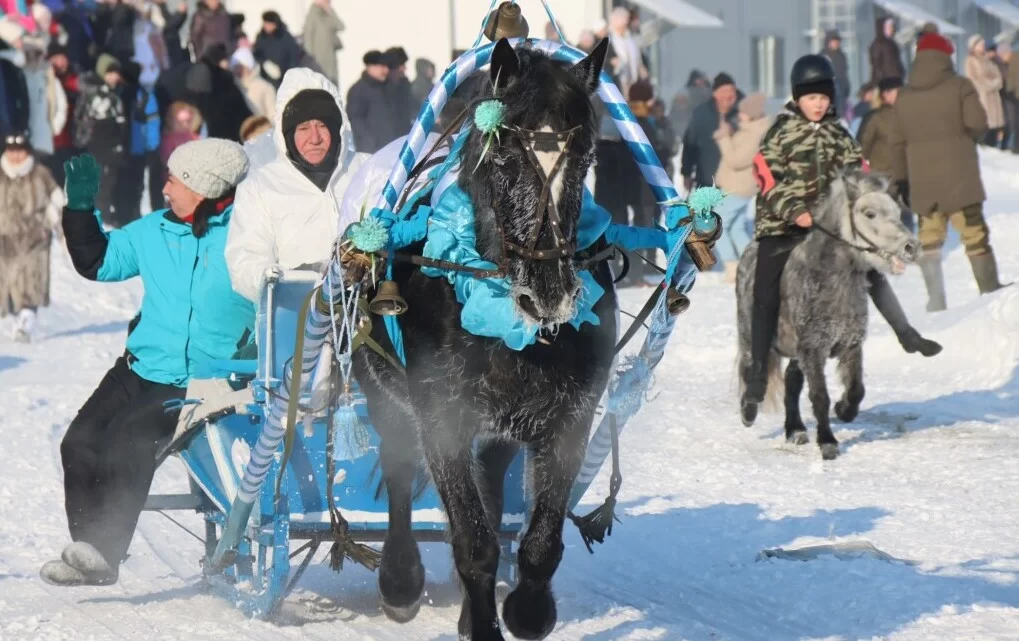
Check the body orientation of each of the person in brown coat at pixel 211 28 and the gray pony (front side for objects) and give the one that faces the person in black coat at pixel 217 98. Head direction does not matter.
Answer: the person in brown coat

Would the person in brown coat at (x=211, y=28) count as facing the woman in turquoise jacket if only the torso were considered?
yes

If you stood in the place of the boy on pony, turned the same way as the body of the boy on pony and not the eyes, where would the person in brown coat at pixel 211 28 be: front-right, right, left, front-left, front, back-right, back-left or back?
back

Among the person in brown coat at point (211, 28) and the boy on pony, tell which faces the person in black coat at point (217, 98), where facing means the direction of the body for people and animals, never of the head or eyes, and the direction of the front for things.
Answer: the person in brown coat

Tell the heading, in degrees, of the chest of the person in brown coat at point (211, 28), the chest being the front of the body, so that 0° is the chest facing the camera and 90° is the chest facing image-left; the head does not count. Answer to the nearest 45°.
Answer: approximately 0°

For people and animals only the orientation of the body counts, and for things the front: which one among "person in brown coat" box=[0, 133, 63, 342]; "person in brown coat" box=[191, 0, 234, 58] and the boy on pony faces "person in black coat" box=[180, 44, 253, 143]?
"person in brown coat" box=[191, 0, 234, 58]

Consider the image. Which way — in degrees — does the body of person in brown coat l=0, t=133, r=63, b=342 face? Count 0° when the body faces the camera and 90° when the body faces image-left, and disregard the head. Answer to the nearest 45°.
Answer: approximately 0°

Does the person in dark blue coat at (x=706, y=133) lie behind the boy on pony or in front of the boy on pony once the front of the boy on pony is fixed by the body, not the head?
behind

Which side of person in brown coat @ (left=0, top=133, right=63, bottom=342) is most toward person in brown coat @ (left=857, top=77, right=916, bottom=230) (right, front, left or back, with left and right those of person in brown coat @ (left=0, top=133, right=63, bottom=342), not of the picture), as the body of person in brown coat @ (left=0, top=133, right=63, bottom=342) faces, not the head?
left
